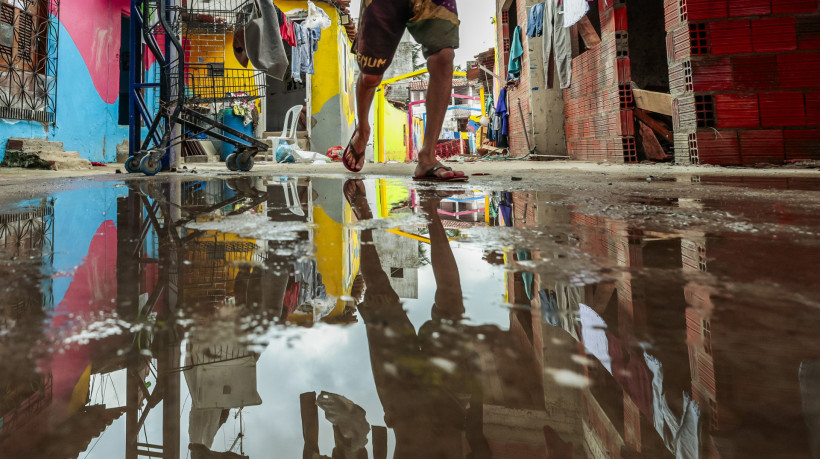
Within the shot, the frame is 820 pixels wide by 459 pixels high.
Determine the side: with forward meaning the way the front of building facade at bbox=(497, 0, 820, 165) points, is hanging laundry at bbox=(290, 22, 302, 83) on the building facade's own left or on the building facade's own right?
on the building facade's own right

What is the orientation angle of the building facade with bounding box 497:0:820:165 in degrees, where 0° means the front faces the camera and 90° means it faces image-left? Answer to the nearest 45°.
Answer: approximately 45°

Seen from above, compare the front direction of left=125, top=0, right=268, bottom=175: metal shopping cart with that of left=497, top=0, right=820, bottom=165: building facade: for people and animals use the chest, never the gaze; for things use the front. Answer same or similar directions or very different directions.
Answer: very different directions

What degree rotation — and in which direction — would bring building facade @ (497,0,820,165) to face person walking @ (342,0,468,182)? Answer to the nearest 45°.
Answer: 0° — it already faces them

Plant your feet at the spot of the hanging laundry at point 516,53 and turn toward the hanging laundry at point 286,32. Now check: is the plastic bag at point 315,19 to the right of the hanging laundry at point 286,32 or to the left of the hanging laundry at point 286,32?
right

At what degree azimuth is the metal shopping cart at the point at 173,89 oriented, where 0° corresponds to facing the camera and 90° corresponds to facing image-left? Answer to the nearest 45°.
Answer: approximately 270°

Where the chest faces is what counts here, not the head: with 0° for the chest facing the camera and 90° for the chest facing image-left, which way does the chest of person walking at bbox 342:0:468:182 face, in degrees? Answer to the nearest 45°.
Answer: approximately 315°

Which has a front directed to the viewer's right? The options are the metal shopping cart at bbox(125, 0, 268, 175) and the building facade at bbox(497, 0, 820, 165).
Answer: the metal shopping cart

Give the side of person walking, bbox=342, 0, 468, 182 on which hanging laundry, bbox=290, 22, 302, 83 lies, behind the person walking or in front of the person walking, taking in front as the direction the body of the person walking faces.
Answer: behind

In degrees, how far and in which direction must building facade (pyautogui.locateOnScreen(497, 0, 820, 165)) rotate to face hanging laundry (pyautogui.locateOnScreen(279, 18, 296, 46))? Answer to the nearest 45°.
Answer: approximately 45° to its right

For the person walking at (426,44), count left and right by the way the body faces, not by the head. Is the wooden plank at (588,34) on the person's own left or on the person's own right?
on the person's own left
